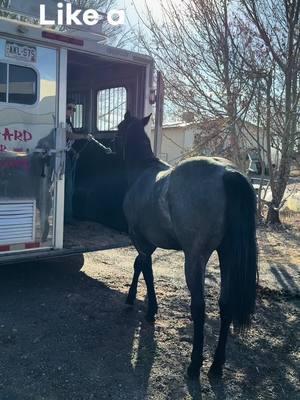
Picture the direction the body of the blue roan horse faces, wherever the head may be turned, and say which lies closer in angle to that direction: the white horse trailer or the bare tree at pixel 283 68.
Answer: the white horse trailer

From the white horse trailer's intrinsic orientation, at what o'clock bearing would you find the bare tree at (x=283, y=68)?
The bare tree is roughly at 3 o'clock from the white horse trailer.

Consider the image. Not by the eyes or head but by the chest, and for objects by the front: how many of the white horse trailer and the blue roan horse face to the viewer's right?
0

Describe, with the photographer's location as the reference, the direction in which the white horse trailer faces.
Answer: facing away from the viewer and to the left of the viewer

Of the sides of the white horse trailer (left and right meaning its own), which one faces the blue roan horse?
back

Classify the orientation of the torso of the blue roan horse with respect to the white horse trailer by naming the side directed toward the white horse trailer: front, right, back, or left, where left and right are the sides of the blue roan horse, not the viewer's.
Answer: front

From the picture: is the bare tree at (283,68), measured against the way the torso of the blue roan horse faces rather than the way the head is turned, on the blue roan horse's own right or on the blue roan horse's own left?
on the blue roan horse's own right
